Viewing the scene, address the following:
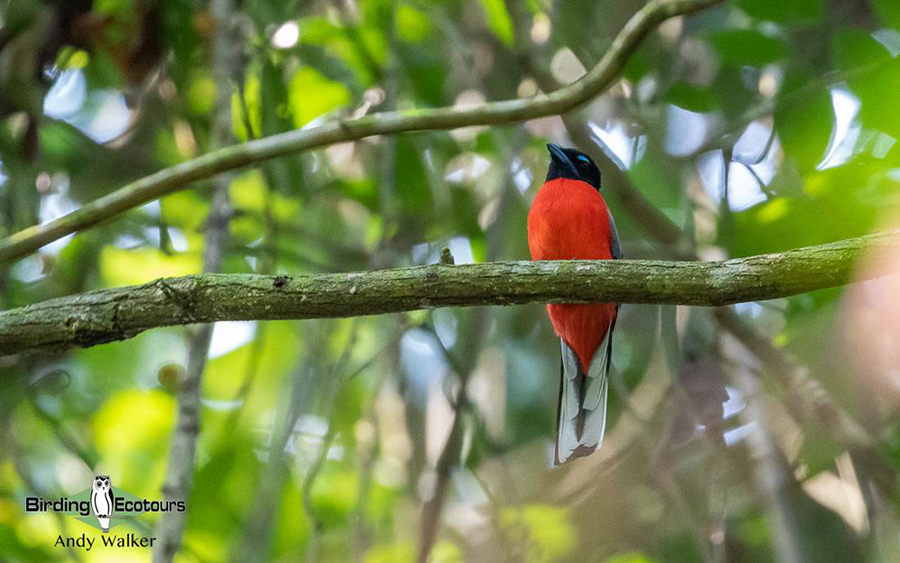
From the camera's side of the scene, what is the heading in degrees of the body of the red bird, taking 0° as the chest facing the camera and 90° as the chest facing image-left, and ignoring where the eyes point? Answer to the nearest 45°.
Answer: approximately 45°
